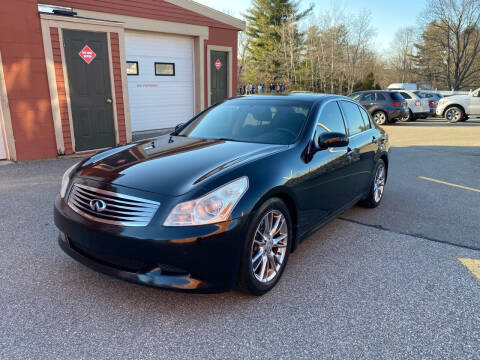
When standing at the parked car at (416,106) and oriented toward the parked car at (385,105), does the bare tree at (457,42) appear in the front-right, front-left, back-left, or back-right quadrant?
back-right

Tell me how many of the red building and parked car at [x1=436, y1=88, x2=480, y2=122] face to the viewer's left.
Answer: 1

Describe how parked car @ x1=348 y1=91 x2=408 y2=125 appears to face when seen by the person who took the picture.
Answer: facing away from the viewer and to the left of the viewer

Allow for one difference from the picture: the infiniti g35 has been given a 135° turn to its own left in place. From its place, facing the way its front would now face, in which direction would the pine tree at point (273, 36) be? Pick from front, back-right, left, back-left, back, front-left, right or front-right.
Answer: left

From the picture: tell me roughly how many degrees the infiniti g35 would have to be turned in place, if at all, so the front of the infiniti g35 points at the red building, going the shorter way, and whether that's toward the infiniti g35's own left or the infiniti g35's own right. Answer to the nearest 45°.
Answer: approximately 90° to the infiniti g35's own right

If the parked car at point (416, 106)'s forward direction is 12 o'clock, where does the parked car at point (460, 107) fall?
the parked car at point (460, 107) is roughly at 4 o'clock from the parked car at point (416, 106).

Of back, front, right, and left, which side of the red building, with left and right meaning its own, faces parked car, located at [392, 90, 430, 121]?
left

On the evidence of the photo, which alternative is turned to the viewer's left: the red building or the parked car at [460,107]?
the parked car

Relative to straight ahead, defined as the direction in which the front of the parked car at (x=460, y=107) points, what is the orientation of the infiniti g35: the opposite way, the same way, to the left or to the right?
to the left

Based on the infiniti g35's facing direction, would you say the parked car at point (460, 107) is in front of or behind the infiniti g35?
behind

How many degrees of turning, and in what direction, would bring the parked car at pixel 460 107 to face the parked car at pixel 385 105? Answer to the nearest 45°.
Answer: approximately 45° to its left

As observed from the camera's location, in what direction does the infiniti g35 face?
facing the viewer and to the left of the viewer

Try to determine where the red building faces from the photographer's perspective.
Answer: facing the viewer and to the right of the viewer

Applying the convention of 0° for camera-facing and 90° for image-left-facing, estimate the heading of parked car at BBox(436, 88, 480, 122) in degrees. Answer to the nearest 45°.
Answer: approximately 90°
